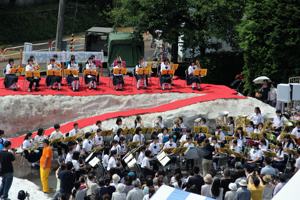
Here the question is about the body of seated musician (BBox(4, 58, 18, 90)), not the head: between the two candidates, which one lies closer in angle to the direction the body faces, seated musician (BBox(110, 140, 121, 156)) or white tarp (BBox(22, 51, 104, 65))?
the seated musician

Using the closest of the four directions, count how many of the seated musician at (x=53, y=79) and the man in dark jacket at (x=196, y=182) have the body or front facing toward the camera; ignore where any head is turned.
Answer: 1

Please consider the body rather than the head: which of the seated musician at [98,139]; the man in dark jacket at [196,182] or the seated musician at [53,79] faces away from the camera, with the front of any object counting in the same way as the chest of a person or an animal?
the man in dark jacket

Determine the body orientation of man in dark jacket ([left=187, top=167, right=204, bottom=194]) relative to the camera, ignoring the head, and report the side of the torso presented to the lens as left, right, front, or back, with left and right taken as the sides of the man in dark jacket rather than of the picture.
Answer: back

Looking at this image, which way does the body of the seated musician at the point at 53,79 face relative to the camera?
toward the camera

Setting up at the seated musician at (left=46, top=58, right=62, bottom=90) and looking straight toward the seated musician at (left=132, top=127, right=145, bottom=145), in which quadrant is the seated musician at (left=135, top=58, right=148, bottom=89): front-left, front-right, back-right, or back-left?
front-left

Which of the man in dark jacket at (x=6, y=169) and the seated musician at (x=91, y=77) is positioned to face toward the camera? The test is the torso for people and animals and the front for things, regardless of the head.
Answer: the seated musician

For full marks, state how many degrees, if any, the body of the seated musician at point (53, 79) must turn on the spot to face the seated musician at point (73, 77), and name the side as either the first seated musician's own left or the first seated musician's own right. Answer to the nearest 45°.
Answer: approximately 90° to the first seated musician's own left

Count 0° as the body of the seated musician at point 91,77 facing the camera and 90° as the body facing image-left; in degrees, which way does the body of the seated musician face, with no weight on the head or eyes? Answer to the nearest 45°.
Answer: approximately 0°

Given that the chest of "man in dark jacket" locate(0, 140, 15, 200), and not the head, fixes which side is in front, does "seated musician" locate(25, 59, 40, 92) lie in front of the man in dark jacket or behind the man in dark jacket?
in front

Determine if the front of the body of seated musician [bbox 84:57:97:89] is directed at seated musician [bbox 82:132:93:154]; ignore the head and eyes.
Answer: yes

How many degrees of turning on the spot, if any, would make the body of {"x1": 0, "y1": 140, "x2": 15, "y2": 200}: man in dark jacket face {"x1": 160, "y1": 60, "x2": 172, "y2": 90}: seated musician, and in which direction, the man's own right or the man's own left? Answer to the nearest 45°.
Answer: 0° — they already face them

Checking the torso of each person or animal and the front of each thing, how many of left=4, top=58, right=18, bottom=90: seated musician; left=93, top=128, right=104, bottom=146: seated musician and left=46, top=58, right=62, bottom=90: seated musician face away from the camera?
0

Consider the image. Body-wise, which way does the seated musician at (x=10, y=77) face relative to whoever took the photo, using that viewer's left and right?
facing the viewer and to the right of the viewer
